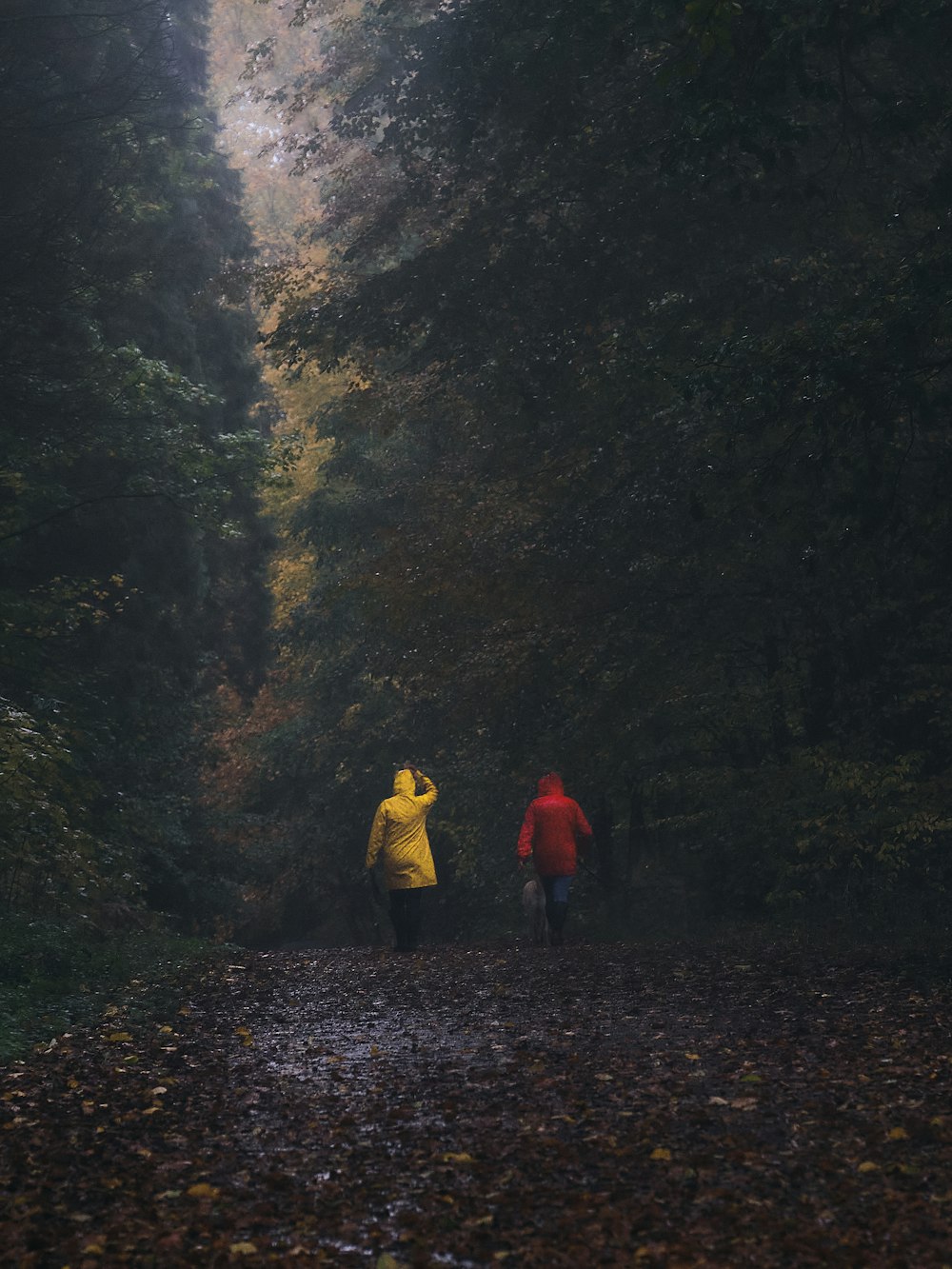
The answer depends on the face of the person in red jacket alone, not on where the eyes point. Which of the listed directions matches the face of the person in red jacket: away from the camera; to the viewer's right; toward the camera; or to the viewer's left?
away from the camera

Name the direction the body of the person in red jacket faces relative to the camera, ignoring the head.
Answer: away from the camera

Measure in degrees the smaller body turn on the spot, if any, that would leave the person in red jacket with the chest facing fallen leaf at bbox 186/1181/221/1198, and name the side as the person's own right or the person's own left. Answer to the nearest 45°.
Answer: approximately 180°

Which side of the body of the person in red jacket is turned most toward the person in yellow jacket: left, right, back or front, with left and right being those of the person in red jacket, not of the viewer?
left

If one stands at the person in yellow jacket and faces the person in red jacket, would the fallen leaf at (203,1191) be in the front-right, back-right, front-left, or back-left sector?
back-right
